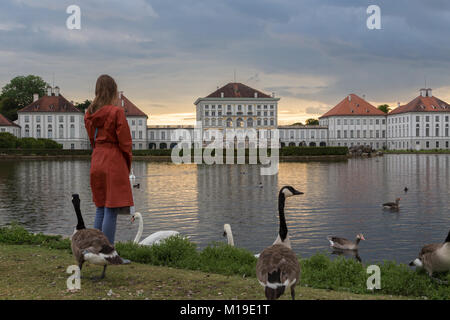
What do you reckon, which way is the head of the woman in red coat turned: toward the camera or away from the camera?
away from the camera

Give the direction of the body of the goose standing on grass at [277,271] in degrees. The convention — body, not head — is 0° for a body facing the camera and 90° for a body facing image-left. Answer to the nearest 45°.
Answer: approximately 180°

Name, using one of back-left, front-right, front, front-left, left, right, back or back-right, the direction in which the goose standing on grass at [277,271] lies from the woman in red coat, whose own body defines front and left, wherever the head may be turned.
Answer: right

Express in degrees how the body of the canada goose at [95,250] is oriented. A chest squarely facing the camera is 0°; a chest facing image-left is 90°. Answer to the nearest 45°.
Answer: approximately 135°

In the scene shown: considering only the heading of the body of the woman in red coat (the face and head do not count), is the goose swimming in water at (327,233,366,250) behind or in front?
in front

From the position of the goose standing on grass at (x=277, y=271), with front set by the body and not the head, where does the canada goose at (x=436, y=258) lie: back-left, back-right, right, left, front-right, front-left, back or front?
front-right

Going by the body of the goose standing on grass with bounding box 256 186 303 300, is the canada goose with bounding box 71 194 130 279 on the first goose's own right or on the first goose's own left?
on the first goose's own left

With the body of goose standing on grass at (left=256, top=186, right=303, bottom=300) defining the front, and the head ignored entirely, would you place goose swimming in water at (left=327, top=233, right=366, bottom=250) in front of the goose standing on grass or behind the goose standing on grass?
in front

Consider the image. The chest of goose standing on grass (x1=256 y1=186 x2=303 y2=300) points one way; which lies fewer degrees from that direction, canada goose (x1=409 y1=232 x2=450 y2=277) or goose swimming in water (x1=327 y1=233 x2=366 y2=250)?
the goose swimming in water

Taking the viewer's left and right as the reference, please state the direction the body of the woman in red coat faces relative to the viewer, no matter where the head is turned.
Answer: facing away from the viewer and to the right of the viewer

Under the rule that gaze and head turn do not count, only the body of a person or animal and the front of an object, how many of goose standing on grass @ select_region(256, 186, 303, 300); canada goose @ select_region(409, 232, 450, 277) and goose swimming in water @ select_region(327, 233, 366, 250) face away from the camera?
1

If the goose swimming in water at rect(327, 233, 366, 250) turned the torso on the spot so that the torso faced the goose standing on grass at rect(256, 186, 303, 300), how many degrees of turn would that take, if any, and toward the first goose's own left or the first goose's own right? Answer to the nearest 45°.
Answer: approximately 90° to the first goose's own right
